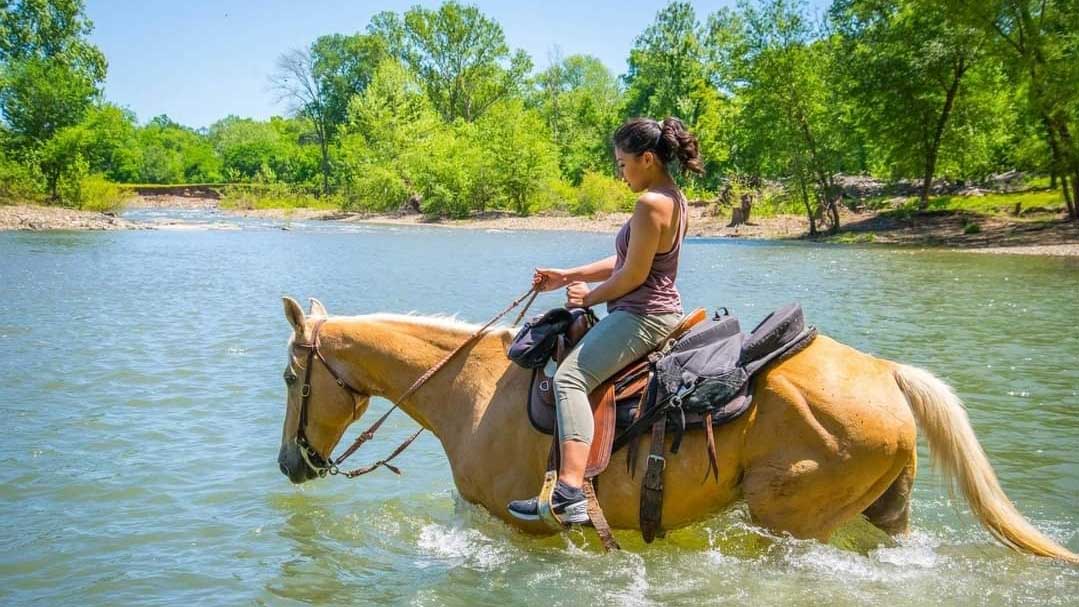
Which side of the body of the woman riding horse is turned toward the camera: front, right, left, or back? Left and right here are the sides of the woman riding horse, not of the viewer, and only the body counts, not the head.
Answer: left

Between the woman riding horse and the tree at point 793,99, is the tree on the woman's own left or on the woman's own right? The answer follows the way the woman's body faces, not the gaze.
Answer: on the woman's own right

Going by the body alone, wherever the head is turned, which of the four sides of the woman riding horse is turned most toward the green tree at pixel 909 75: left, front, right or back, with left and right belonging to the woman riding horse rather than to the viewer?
right

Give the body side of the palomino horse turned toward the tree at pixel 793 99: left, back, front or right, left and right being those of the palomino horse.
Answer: right

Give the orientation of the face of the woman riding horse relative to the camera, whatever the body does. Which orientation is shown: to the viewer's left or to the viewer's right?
to the viewer's left

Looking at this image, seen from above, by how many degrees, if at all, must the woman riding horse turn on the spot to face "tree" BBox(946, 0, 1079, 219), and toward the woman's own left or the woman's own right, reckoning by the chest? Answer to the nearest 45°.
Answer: approximately 135° to the woman's own right

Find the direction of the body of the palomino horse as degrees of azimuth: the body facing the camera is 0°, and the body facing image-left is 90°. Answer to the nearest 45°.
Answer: approximately 90°

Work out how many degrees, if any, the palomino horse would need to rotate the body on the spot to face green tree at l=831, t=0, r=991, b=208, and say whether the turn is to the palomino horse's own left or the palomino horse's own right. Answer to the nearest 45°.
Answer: approximately 90° to the palomino horse's own right
